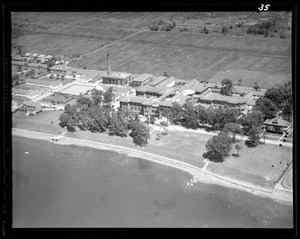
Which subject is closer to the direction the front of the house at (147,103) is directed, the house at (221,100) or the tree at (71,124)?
the tree

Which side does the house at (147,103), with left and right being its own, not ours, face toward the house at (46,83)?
right

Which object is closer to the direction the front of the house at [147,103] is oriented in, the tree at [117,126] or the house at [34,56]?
the tree

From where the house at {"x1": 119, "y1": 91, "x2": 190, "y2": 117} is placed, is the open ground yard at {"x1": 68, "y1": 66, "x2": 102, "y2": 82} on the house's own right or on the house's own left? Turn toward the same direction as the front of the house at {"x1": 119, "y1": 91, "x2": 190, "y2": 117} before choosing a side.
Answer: on the house's own right

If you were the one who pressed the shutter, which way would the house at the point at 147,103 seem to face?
facing the viewer and to the left of the viewer

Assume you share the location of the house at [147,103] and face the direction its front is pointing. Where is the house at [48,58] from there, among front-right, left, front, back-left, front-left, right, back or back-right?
right

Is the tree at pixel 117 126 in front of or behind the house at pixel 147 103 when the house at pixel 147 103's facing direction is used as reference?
in front

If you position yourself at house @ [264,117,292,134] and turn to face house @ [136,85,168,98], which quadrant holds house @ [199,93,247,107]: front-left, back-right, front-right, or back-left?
front-right

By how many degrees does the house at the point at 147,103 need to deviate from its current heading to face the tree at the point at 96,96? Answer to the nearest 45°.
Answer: approximately 45° to its right

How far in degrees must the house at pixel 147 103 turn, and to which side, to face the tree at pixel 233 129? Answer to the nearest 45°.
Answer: approximately 90° to its left

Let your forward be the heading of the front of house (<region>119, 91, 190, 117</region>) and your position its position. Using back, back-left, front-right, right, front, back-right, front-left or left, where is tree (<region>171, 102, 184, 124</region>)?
left

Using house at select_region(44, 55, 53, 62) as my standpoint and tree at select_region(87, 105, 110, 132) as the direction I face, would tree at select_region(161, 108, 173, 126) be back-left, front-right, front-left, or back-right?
front-left

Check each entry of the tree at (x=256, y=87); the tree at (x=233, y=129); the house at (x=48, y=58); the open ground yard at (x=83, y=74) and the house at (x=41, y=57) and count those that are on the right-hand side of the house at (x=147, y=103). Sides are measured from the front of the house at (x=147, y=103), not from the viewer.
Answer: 3

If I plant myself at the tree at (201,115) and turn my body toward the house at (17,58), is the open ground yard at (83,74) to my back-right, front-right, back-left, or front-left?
front-right

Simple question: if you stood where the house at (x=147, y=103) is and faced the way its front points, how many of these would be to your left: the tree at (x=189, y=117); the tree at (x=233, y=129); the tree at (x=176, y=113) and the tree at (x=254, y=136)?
4

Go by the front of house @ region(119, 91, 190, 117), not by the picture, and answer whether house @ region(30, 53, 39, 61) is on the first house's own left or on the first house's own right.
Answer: on the first house's own right
